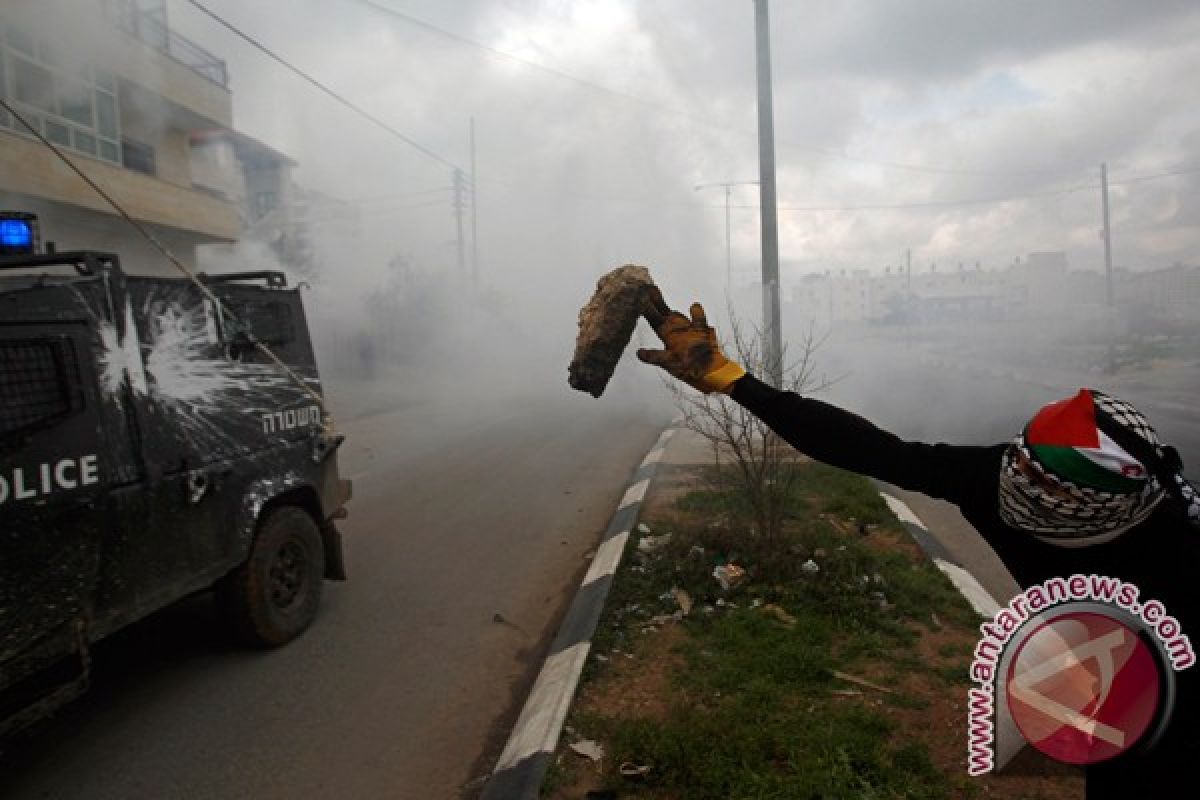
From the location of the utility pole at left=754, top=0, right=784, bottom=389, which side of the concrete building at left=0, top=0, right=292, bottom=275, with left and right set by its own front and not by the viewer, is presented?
front

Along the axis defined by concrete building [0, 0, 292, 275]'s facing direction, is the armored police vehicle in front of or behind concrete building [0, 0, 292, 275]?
in front

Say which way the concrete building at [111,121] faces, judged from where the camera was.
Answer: facing the viewer and to the right of the viewer

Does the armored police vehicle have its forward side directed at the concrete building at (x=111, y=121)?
no

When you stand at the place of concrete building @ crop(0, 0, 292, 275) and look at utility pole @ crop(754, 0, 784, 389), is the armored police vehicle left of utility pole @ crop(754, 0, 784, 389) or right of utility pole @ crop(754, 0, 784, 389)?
right
